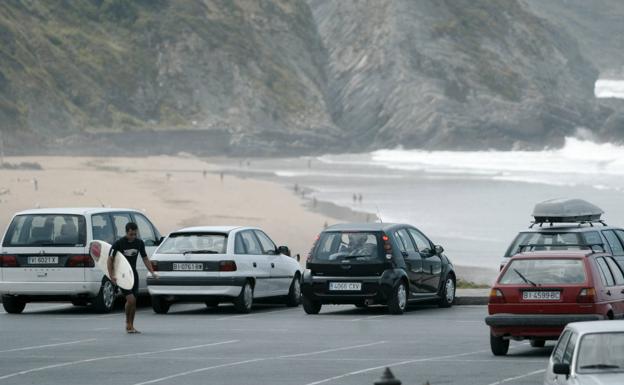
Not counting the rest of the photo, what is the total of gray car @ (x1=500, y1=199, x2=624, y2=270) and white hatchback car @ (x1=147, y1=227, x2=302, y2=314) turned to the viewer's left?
0

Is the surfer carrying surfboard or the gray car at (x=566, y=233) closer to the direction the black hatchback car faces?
the gray car

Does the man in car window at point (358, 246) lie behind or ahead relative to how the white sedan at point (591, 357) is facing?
behind

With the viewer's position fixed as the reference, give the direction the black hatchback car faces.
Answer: facing away from the viewer and to the right of the viewer

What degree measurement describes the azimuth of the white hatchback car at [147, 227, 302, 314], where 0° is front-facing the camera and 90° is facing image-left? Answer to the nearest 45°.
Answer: approximately 225°

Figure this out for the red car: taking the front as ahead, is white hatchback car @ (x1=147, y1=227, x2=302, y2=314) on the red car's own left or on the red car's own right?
on the red car's own left

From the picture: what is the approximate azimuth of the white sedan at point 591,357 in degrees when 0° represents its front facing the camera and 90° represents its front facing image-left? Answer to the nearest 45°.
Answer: approximately 315°

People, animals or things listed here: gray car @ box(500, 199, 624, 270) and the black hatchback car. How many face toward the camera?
0

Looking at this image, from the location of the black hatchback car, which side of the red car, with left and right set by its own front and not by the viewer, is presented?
left

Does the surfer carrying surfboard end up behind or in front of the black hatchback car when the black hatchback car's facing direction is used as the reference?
behind
